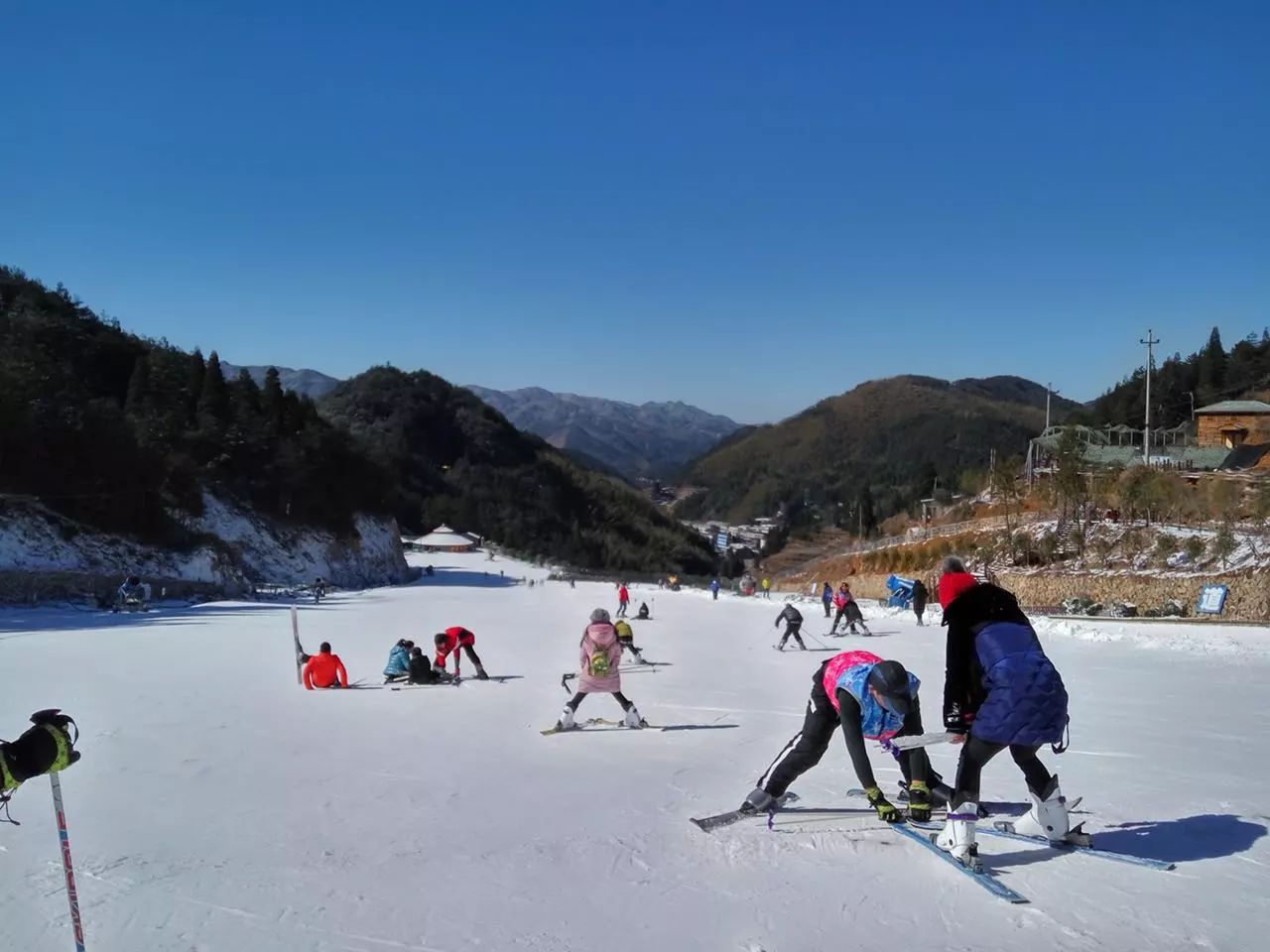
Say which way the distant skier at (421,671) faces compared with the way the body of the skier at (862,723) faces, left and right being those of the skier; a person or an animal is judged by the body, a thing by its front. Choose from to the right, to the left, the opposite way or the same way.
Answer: to the left

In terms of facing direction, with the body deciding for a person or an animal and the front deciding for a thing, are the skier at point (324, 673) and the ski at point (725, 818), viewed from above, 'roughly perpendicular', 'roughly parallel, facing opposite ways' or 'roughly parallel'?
roughly perpendicular

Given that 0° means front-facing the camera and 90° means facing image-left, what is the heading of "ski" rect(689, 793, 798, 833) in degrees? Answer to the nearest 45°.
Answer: approximately 45°

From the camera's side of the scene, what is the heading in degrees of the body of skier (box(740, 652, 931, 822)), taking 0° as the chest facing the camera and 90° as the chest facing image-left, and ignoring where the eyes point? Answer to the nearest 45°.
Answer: approximately 315°

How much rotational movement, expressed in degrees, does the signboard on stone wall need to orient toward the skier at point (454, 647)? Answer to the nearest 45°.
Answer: approximately 45° to its right

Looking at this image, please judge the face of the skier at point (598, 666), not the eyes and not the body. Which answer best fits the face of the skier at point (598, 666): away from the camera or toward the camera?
away from the camera

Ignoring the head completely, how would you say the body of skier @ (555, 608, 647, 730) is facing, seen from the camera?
away from the camera

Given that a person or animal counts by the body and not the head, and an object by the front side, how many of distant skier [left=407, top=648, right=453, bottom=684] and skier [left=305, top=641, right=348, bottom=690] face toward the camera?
0

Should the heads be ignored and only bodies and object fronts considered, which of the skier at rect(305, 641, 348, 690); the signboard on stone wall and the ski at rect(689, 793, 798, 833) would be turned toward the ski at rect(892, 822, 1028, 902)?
the signboard on stone wall

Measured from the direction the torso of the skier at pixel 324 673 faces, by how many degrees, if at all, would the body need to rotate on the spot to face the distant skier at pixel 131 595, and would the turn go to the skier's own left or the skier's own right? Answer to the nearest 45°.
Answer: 0° — they already face them

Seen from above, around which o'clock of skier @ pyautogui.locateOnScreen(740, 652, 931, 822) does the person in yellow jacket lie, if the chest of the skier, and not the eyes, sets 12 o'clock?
The person in yellow jacket is roughly at 7 o'clock from the skier.

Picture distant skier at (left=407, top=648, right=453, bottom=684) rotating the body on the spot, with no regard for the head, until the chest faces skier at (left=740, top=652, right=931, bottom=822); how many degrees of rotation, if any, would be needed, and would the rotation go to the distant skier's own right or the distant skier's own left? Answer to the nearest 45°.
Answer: approximately 90° to the distant skier's own right

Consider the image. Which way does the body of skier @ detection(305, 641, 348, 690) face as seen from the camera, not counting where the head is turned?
away from the camera

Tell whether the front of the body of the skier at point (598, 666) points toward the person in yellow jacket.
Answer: yes

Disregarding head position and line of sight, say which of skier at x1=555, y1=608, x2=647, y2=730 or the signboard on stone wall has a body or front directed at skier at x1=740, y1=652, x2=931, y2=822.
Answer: the signboard on stone wall

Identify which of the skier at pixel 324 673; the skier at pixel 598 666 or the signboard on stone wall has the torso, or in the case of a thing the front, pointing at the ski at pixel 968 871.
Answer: the signboard on stone wall
